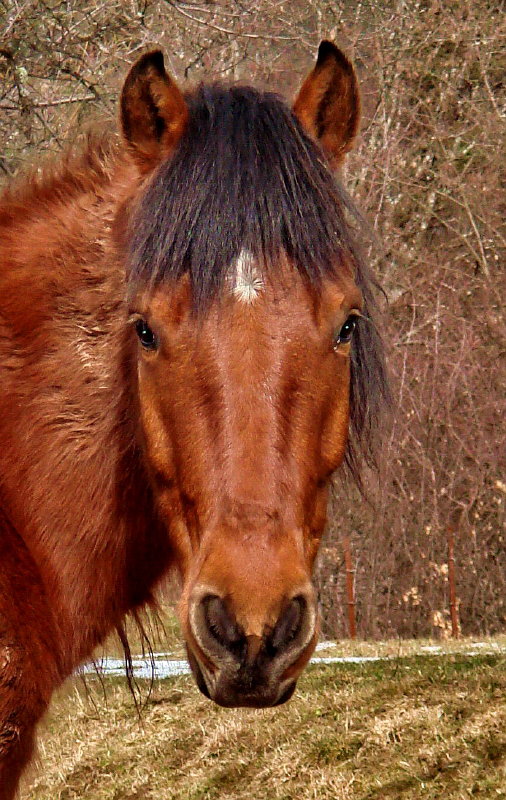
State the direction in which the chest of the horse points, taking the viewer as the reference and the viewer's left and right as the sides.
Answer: facing the viewer and to the right of the viewer

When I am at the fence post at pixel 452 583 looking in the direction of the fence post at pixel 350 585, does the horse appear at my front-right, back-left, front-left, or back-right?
front-left

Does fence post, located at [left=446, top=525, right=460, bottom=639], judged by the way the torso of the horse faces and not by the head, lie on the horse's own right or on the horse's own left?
on the horse's own left

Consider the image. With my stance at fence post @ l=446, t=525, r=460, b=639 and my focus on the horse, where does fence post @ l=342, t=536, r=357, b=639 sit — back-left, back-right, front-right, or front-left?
front-right
